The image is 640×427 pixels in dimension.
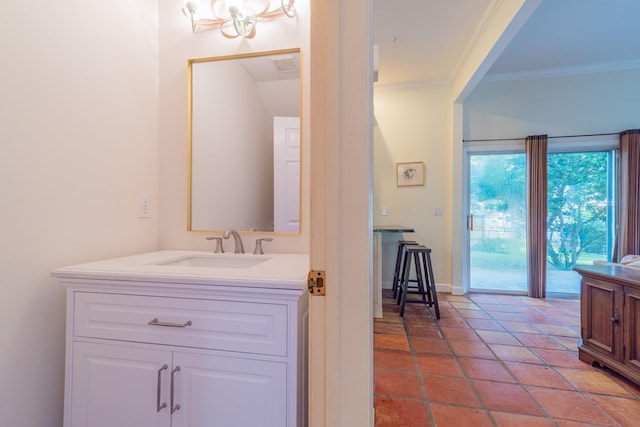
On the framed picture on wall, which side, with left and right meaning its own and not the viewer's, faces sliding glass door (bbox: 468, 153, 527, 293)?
left

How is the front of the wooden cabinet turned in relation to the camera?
facing the viewer and to the left of the viewer

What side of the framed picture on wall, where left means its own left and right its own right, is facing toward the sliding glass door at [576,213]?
left

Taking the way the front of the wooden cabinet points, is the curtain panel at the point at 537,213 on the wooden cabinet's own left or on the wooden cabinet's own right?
on the wooden cabinet's own right

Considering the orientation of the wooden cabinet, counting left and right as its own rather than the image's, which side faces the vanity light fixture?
front

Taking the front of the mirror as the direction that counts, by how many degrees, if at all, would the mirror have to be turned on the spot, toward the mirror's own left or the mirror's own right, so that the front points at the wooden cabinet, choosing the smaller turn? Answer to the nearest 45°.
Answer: approximately 135° to the mirror's own left

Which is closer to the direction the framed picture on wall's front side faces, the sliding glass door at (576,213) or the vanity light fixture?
the vanity light fixture

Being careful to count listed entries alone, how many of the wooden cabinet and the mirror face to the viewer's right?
0

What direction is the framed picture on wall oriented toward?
toward the camera

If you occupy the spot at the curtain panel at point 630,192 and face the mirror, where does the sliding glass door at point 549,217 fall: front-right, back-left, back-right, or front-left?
front-right

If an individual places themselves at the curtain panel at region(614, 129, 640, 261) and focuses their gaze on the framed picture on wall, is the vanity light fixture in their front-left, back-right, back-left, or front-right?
front-left

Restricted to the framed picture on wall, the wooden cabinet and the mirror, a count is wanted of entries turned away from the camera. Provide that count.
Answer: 0
